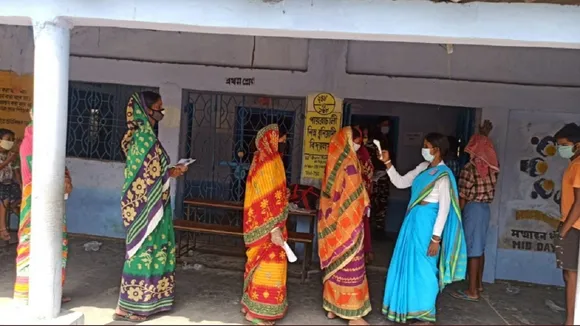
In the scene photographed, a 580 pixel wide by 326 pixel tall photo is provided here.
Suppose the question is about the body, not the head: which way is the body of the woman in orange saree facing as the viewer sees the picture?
to the viewer's right

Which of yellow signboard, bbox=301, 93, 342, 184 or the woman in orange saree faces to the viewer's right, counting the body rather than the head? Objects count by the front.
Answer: the woman in orange saree

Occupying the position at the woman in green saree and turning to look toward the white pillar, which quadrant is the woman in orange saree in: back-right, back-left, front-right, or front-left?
back-left

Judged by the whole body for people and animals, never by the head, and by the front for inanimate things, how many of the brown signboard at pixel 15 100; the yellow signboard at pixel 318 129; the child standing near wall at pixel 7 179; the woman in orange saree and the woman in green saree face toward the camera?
3

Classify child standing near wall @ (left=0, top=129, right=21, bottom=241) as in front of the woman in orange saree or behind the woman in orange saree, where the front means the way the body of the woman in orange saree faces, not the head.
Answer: behind

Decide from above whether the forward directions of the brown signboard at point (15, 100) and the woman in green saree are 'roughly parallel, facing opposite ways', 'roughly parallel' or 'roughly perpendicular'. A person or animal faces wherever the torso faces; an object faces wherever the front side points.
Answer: roughly perpendicular

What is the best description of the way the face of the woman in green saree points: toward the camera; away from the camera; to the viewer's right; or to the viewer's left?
to the viewer's right
